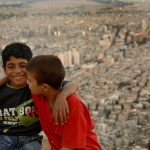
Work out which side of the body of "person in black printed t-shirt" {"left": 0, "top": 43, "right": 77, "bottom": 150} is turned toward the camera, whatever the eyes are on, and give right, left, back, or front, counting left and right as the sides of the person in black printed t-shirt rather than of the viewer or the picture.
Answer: front

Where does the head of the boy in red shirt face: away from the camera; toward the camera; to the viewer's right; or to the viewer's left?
to the viewer's left

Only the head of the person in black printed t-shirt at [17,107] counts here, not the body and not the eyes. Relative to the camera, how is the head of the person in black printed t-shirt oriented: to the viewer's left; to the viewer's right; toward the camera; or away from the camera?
toward the camera
